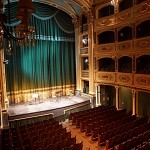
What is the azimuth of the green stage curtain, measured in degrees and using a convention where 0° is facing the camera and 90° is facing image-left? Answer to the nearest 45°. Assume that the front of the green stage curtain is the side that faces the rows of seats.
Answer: approximately 315°

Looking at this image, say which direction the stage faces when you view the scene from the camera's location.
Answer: facing the viewer and to the right of the viewer

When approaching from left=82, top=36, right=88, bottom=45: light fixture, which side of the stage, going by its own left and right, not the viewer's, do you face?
left

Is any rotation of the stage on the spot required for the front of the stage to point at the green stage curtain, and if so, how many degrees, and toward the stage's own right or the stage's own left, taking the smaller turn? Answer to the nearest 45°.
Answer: approximately 135° to the stage's own left

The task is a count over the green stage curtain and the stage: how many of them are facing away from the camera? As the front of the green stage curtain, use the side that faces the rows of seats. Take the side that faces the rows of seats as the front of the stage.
0

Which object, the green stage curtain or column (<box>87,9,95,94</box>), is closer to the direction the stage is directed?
the column

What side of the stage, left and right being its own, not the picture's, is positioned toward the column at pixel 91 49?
left
